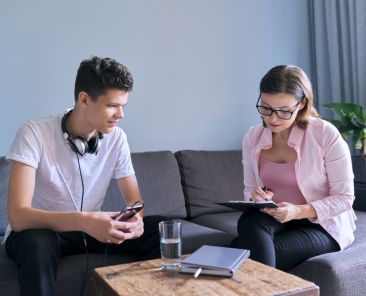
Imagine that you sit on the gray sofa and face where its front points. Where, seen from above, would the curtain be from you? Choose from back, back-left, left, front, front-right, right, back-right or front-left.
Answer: back-left

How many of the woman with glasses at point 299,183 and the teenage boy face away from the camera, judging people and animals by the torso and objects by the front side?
0

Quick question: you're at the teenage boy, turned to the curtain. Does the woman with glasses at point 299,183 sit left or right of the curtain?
right

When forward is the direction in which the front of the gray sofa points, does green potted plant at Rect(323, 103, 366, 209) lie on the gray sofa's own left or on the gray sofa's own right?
on the gray sofa's own left

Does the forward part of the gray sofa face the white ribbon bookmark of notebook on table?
yes

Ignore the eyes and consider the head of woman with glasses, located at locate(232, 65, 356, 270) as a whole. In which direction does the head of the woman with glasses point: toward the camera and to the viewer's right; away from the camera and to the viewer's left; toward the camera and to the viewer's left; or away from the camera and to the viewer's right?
toward the camera and to the viewer's left

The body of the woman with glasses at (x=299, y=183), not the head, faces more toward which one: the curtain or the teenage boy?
the teenage boy

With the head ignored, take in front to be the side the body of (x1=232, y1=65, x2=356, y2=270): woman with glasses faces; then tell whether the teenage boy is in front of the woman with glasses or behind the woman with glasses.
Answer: in front

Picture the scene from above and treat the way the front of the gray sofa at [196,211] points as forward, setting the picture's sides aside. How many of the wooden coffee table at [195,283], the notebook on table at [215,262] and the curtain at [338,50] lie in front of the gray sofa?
2

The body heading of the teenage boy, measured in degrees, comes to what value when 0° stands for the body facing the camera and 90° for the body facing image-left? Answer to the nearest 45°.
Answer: approximately 315°

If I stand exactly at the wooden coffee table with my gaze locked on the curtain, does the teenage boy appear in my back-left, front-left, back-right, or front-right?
front-left

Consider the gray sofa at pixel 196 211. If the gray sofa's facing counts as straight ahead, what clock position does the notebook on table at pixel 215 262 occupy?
The notebook on table is roughly at 12 o'clock from the gray sofa.

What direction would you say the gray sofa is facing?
toward the camera
